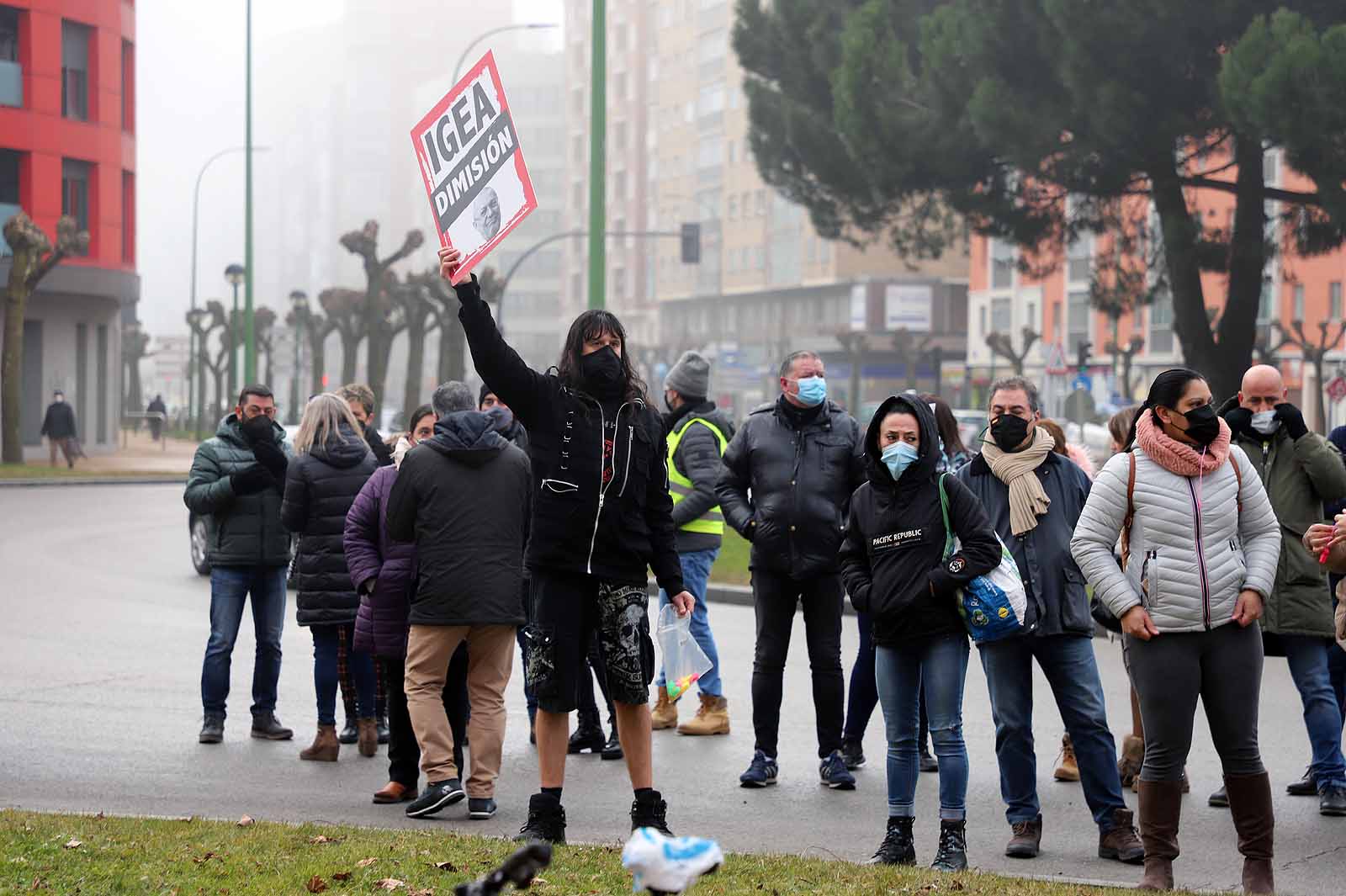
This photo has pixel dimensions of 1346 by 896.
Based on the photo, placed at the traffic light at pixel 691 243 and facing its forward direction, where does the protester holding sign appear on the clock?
The protester holding sign is roughly at 6 o'clock from the traffic light.

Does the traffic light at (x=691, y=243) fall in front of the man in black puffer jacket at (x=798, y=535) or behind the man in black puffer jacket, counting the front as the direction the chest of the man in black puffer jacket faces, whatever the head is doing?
behind

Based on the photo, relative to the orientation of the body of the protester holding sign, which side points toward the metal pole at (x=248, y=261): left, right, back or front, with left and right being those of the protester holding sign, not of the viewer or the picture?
back

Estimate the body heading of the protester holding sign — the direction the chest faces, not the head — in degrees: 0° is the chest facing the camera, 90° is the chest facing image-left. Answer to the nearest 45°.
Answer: approximately 0°

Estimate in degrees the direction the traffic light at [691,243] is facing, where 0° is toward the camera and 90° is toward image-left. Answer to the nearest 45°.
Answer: approximately 180°

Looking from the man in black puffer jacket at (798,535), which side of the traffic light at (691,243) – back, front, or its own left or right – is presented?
back

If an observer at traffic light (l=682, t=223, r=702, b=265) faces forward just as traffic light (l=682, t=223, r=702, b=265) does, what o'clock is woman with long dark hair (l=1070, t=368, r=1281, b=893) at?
The woman with long dark hair is roughly at 6 o'clock from the traffic light.

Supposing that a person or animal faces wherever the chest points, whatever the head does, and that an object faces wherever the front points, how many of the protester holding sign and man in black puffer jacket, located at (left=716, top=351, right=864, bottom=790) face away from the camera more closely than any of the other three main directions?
0

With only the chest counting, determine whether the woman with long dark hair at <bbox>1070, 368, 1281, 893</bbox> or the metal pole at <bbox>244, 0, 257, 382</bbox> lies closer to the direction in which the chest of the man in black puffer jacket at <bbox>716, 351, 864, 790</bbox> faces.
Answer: the woman with long dark hair

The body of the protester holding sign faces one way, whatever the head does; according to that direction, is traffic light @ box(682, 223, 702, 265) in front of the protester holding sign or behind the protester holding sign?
behind

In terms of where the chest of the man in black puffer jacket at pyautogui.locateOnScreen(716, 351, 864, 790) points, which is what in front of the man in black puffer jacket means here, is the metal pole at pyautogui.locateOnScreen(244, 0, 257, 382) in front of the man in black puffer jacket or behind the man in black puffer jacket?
behind

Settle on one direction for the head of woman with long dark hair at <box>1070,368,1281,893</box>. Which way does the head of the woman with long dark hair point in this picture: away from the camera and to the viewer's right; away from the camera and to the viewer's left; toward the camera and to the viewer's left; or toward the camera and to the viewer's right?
toward the camera and to the viewer's right

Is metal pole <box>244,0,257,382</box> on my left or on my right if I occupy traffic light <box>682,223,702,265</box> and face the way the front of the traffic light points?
on my left

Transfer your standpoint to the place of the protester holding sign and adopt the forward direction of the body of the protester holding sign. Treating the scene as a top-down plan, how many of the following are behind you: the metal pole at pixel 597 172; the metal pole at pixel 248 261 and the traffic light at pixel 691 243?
3
